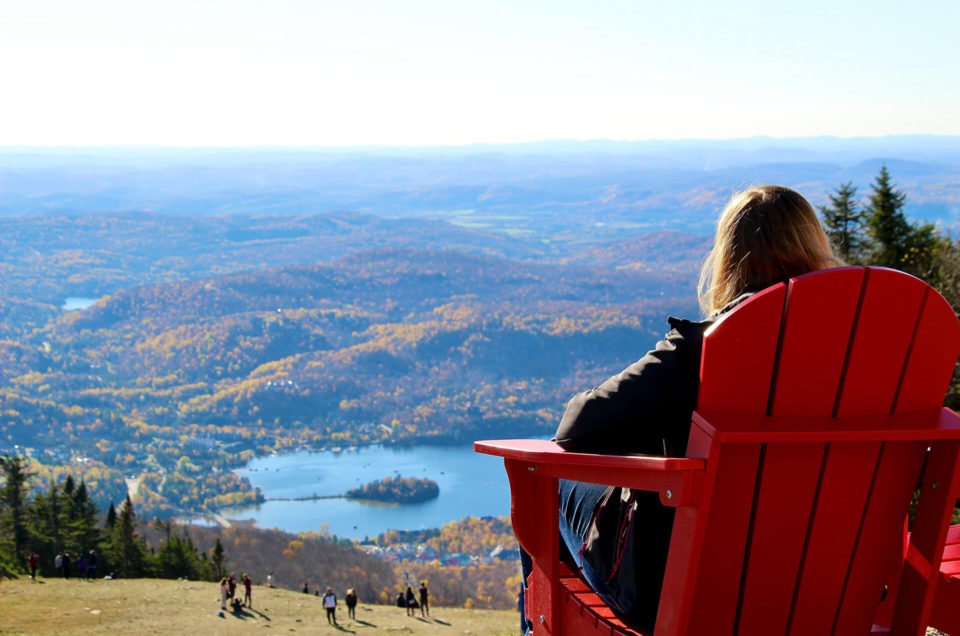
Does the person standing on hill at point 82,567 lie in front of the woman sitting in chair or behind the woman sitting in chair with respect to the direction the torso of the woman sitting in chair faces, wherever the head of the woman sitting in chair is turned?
in front

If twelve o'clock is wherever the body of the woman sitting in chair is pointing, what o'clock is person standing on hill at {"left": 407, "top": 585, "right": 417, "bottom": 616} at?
The person standing on hill is roughly at 1 o'clock from the woman sitting in chair.

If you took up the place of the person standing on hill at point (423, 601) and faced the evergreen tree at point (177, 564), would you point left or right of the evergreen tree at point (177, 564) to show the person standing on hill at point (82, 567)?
left

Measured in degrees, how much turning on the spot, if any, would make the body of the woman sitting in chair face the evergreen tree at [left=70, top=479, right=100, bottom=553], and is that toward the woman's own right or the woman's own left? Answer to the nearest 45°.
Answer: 0° — they already face it

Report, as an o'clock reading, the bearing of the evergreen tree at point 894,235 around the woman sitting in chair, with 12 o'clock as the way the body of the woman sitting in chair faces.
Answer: The evergreen tree is roughly at 2 o'clock from the woman sitting in chair.

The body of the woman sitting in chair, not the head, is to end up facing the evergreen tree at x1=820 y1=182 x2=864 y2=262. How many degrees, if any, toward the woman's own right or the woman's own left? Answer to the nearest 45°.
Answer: approximately 45° to the woman's own right

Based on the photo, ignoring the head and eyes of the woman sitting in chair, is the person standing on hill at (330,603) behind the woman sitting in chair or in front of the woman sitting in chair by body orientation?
in front

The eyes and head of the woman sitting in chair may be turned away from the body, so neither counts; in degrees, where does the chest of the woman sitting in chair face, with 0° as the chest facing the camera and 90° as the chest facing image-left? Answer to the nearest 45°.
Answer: approximately 135°
